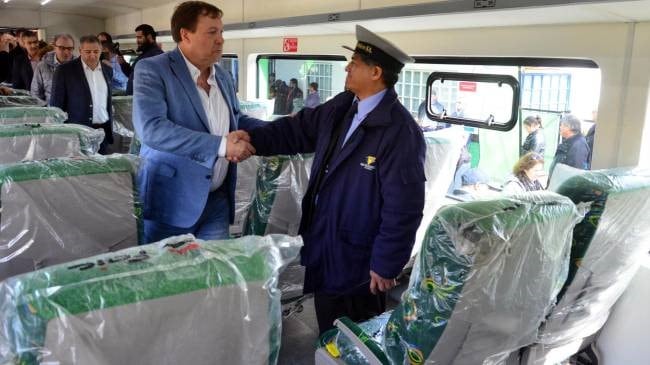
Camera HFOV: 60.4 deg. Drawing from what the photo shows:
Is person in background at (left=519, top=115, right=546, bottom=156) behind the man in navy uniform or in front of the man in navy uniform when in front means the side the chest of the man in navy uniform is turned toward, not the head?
behind

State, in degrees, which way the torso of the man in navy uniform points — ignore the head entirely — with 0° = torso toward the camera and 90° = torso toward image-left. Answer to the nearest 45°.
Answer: approximately 45°

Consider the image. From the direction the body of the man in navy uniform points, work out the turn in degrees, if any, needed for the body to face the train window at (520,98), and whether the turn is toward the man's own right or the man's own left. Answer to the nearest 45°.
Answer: approximately 180°

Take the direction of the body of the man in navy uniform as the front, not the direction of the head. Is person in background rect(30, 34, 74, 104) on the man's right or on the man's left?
on the man's right

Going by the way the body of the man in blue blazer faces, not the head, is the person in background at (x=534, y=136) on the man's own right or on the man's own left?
on the man's own left

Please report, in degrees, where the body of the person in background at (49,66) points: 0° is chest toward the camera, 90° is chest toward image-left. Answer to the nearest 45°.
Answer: approximately 315°
